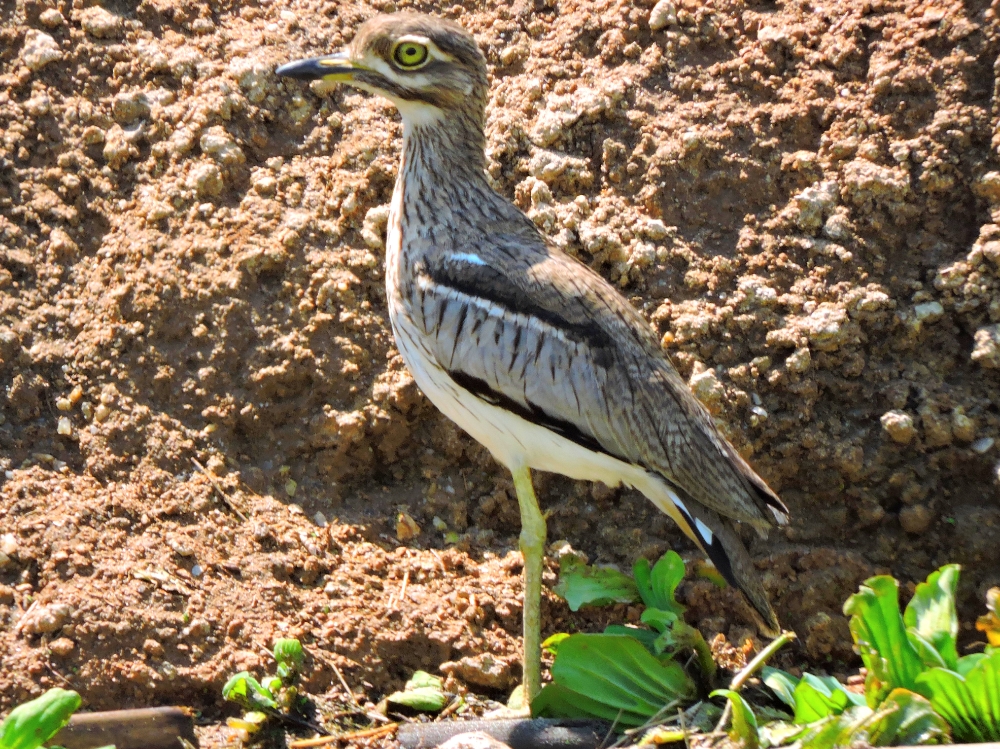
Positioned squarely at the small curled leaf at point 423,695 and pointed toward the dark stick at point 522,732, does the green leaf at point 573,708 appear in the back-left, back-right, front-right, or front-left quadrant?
front-left

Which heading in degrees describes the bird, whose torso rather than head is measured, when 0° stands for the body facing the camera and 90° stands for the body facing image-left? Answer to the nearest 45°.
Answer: approximately 90°

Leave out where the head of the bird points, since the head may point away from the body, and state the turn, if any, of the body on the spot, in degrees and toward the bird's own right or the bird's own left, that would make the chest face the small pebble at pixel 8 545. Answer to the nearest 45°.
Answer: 0° — it already faces it

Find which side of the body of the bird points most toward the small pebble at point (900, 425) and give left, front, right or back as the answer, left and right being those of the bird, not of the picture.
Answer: back

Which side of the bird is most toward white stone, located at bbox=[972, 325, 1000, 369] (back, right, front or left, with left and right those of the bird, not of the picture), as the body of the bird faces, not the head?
back

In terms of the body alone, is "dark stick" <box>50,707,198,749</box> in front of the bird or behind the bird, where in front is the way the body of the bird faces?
in front

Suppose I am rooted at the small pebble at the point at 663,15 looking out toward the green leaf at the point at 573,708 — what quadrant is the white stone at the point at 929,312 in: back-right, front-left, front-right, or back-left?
front-left

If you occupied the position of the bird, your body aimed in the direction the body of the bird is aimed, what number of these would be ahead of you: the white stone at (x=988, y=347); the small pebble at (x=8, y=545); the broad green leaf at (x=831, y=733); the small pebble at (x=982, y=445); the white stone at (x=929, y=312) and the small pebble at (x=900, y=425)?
1

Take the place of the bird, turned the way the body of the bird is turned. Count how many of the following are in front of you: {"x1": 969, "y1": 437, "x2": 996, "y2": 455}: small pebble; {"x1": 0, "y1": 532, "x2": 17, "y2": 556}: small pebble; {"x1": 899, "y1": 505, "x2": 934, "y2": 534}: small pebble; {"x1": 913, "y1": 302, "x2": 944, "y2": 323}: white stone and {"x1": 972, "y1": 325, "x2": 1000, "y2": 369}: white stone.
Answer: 1

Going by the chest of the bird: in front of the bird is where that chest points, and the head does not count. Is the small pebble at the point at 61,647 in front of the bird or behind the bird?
in front

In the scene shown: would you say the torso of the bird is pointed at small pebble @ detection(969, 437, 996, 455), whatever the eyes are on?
no

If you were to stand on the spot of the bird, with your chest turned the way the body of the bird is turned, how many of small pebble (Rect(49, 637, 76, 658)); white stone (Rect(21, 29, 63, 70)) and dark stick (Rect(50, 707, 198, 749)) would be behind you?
0
